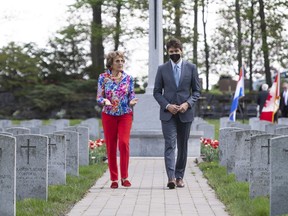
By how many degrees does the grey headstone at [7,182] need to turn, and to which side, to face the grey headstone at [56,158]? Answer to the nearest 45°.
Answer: approximately 180°

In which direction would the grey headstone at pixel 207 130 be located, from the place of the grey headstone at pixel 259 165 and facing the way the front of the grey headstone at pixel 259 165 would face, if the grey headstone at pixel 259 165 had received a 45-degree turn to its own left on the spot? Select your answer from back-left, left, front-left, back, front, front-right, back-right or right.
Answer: back-left

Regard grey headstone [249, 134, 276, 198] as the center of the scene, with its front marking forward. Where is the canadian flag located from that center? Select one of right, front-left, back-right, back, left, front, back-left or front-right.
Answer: back

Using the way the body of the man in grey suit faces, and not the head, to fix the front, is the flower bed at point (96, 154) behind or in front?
behind

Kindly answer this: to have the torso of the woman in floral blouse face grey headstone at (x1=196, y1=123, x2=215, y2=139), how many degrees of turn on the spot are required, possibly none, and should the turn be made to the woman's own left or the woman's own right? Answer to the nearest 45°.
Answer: approximately 180°

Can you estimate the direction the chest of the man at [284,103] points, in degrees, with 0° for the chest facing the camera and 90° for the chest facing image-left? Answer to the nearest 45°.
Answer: approximately 0°

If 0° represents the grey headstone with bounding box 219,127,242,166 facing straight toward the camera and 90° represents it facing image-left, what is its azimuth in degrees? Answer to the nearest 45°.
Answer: approximately 0°

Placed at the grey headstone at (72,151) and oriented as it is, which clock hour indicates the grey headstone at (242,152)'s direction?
the grey headstone at (242,152) is roughly at 10 o'clock from the grey headstone at (72,151).
